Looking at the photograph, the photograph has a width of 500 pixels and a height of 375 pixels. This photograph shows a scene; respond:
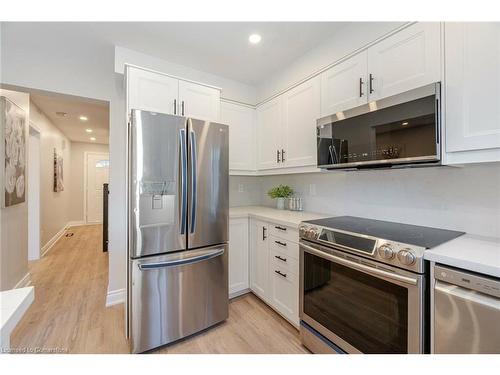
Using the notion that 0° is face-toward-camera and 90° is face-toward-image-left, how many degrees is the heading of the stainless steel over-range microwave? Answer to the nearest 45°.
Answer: approximately 45°

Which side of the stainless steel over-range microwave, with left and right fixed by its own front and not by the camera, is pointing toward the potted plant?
right

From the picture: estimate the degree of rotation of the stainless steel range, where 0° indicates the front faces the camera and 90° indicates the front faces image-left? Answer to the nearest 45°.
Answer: approximately 45°

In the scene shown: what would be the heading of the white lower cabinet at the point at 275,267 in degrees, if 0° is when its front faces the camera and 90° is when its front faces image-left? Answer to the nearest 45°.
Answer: approximately 45°

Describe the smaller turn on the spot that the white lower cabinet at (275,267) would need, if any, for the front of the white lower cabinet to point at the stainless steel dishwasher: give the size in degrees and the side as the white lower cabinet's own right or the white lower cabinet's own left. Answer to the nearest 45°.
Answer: approximately 90° to the white lower cabinet's own left

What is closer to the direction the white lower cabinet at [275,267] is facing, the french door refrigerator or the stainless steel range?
the french door refrigerator

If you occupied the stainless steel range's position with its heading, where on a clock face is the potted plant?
The potted plant is roughly at 3 o'clock from the stainless steel range.
